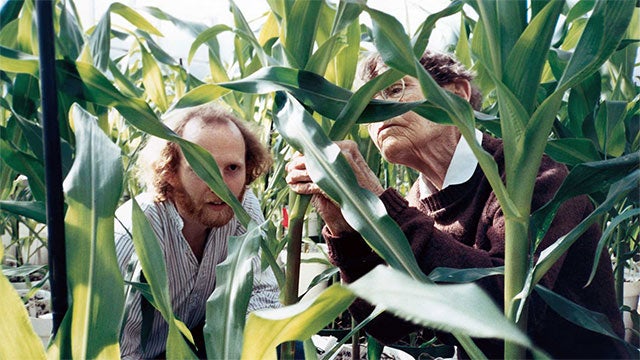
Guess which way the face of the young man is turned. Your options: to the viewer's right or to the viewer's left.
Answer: to the viewer's right

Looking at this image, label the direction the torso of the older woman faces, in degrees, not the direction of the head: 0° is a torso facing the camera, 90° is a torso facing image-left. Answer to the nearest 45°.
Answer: approximately 45°

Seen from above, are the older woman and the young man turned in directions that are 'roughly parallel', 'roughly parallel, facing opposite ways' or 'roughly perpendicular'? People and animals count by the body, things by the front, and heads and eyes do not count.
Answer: roughly perpendicular

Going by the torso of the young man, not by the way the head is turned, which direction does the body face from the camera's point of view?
toward the camera

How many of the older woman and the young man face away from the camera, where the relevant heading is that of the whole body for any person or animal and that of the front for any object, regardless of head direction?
0
